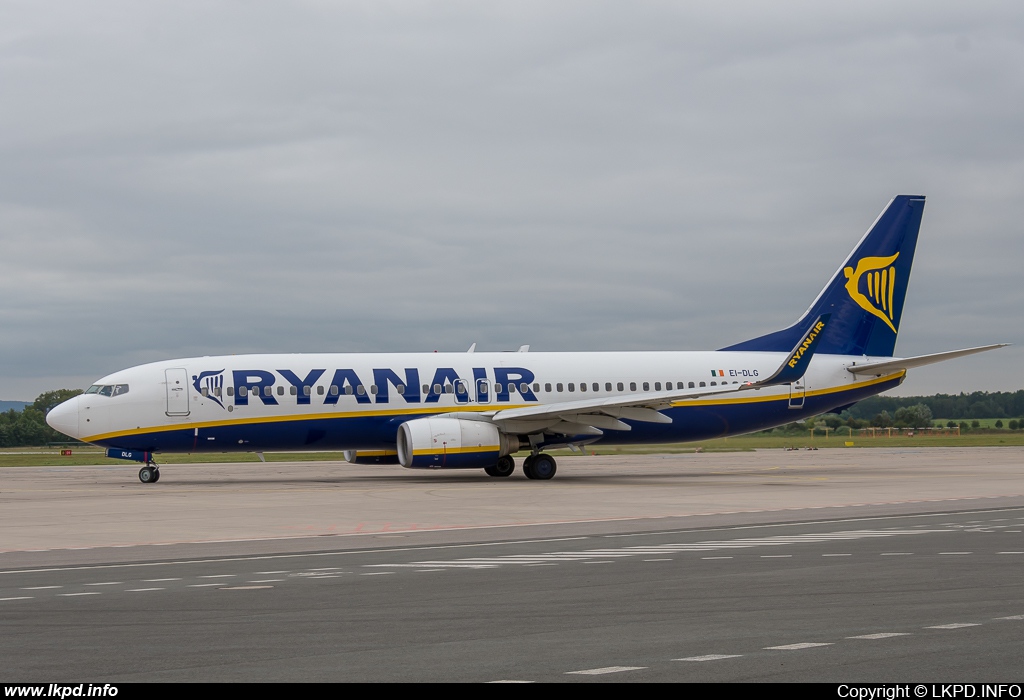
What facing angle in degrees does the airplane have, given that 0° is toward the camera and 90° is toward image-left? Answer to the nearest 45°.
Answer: approximately 90°
